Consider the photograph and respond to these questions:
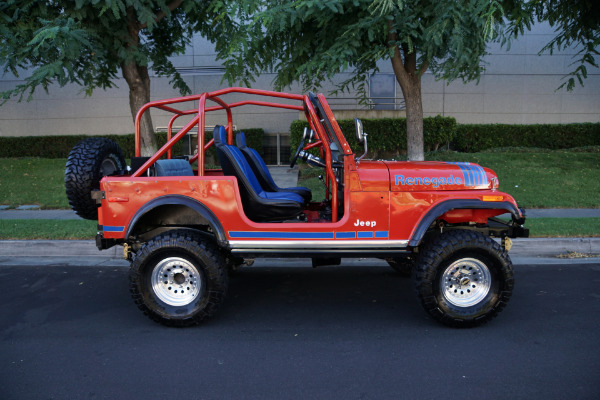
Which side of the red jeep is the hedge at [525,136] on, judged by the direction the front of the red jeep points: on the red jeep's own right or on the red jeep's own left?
on the red jeep's own left

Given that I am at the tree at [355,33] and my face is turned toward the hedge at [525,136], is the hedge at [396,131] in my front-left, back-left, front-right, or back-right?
front-left

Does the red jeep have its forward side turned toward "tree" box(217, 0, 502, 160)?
no

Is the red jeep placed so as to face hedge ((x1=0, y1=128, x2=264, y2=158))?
no

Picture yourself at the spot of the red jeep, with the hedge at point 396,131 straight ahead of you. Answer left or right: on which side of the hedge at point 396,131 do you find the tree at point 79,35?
left

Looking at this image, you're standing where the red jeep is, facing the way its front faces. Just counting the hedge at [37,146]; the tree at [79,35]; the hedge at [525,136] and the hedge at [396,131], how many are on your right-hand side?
0

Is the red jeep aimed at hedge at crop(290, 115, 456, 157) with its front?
no

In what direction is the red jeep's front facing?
to the viewer's right

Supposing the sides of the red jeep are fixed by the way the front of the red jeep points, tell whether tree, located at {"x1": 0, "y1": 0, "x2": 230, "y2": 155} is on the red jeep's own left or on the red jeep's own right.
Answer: on the red jeep's own left

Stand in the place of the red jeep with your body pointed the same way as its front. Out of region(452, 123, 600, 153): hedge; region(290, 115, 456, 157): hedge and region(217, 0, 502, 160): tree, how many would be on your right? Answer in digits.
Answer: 0

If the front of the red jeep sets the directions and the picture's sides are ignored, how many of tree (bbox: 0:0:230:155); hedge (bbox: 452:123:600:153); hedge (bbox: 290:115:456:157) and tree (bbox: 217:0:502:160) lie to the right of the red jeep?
0

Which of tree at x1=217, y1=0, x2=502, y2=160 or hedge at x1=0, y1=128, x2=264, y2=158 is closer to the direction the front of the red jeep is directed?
the tree

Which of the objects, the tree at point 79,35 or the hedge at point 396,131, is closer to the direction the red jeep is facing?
the hedge
